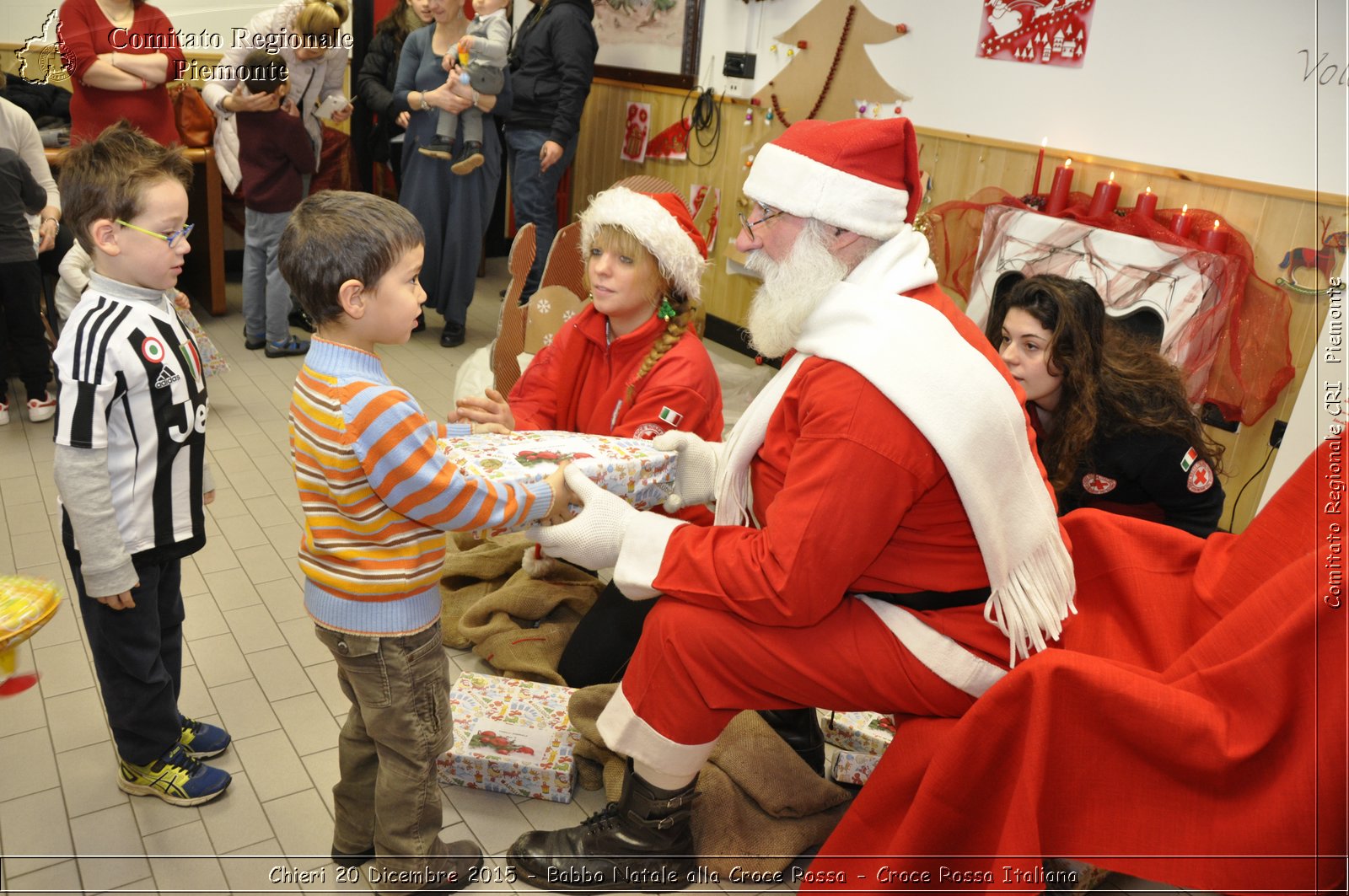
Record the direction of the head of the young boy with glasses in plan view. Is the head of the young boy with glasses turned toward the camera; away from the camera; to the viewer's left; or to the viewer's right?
to the viewer's right

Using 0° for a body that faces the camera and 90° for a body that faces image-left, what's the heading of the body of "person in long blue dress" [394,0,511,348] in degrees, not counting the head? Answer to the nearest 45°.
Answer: approximately 0°

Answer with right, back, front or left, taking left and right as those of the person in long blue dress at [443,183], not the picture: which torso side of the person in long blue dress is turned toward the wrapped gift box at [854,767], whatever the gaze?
front

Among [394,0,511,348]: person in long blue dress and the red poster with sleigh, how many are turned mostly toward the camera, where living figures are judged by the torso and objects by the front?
2

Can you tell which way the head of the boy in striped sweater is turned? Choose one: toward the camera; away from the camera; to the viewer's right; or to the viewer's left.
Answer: to the viewer's right

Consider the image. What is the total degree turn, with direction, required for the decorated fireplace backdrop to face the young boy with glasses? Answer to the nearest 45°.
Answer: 0° — it already faces them

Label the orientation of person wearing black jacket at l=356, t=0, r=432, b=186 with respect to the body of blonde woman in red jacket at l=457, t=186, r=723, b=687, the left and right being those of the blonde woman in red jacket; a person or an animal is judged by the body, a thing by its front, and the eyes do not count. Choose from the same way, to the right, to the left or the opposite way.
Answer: to the left

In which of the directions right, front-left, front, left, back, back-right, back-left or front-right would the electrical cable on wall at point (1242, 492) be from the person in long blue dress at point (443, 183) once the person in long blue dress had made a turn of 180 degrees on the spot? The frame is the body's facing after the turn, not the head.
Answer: back-right
